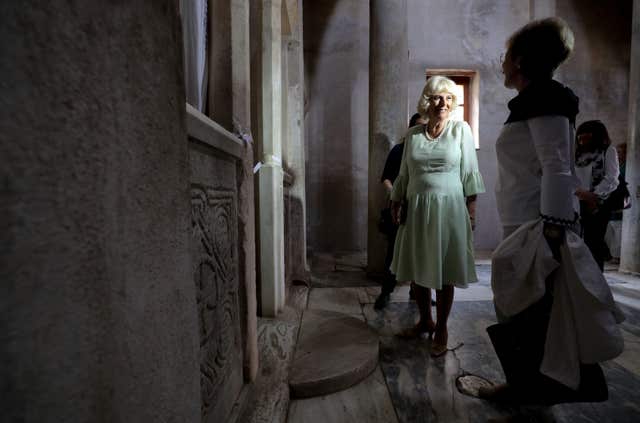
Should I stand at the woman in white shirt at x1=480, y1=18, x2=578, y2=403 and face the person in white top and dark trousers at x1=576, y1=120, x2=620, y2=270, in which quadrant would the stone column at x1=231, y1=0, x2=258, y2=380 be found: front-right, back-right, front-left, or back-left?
back-left

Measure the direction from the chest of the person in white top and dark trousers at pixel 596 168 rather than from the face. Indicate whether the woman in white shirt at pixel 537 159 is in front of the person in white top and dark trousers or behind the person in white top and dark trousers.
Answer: in front

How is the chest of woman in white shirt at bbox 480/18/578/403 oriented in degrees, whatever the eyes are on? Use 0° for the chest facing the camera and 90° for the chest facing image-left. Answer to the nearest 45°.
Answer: approximately 90°

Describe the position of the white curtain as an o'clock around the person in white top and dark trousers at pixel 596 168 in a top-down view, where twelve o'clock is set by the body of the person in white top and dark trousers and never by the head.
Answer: The white curtain is roughly at 11 o'clock from the person in white top and dark trousers.

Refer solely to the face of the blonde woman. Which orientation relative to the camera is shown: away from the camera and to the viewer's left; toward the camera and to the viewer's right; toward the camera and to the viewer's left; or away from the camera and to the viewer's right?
toward the camera and to the viewer's right

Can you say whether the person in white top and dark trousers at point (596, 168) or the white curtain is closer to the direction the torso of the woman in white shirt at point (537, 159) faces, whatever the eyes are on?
the white curtain

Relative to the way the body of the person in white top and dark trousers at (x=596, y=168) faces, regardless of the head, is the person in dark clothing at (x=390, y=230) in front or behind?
in front

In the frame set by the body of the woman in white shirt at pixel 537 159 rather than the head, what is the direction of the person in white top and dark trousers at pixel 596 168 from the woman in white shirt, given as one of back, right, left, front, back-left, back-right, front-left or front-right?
right
